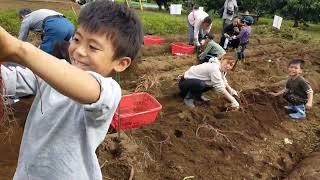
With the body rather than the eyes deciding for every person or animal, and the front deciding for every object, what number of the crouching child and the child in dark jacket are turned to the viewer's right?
0

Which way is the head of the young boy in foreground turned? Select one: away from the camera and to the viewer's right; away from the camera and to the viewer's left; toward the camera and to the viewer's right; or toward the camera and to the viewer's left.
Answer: toward the camera and to the viewer's left

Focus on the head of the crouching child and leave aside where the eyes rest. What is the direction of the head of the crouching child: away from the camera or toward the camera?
toward the camera

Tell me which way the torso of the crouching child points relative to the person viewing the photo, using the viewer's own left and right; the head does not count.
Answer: facing the viewer and to the left of the viewer

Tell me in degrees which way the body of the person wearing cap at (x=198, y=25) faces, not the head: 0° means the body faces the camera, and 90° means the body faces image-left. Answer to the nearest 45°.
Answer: approximately 315°

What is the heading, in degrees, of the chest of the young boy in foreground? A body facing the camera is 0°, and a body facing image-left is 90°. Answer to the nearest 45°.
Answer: approximately 45°

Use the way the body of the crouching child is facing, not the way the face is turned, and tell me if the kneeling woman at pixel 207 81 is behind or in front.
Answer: in front

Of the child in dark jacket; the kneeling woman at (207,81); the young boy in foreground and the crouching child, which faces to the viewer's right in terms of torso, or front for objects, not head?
the kneeling woman

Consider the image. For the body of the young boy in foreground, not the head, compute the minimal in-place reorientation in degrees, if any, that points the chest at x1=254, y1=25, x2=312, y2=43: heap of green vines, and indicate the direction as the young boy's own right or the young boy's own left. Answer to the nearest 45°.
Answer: approximately 180°

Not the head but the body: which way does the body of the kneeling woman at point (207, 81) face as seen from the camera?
to the viewer's right
